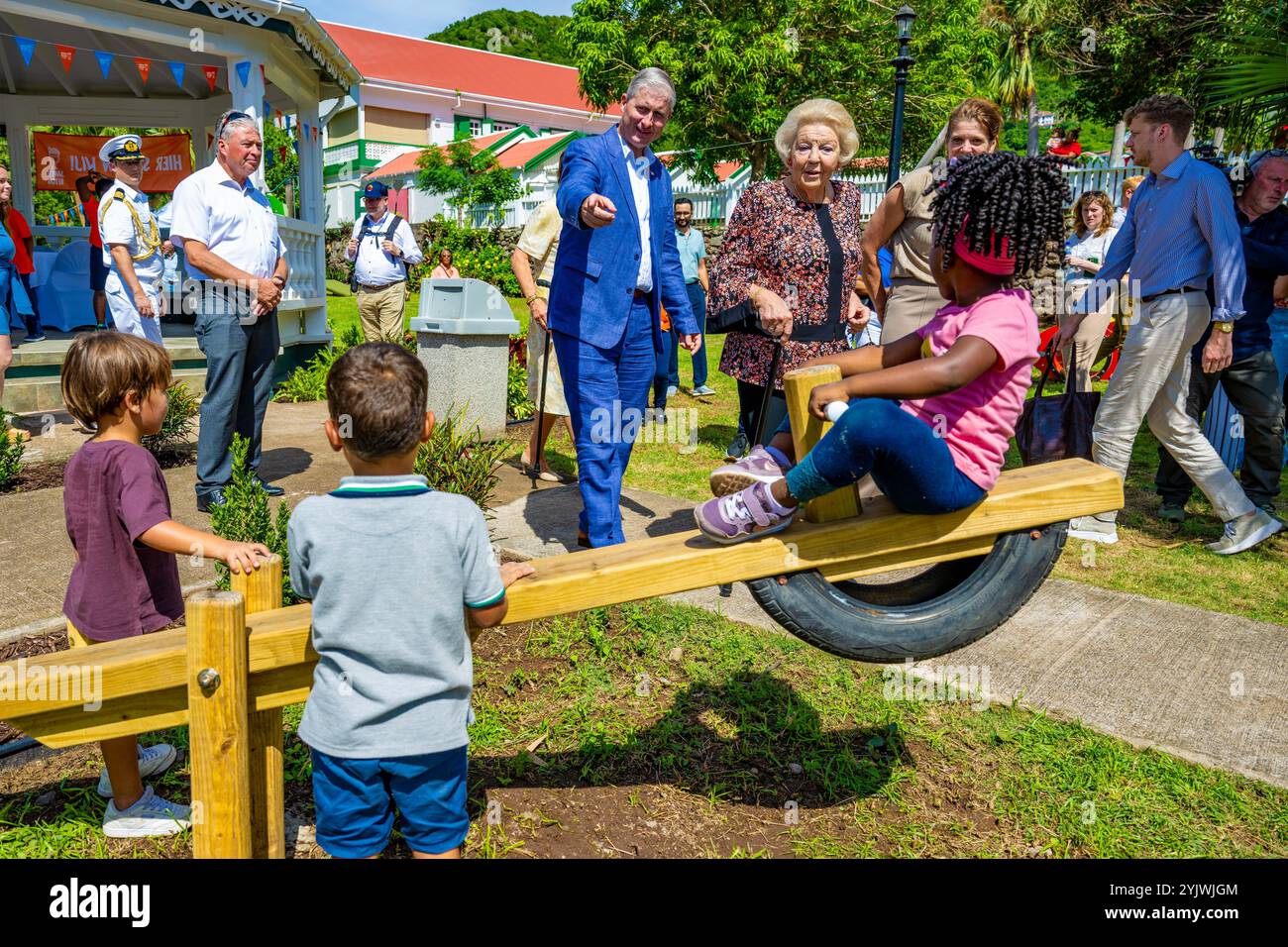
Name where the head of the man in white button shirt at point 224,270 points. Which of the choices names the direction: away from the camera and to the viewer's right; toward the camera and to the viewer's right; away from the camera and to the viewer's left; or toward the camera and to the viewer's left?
toward the camera and to the viewer's right

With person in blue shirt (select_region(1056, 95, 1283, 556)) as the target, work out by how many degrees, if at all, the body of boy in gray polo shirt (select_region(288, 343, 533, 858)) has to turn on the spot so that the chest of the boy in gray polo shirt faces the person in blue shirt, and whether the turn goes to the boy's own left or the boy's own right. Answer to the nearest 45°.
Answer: approximately 45° to the boy's own right

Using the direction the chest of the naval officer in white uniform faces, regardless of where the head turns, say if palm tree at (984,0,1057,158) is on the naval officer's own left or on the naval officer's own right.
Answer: on the naval officer's own left

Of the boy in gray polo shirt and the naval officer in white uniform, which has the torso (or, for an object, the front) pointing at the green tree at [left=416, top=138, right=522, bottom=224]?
the boy in gray polo shirt

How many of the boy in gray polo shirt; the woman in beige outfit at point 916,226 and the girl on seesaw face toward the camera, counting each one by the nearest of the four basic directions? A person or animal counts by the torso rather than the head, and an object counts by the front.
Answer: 1

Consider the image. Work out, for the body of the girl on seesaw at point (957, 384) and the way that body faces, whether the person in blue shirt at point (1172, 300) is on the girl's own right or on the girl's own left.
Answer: on the girl's own right

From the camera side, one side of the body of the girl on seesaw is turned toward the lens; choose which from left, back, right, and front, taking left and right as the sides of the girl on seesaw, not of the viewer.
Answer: left

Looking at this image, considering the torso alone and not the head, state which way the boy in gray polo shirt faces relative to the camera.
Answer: away from the camera

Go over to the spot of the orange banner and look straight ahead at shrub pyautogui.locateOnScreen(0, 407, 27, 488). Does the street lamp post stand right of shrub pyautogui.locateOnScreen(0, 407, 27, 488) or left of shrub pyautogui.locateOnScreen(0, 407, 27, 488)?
left

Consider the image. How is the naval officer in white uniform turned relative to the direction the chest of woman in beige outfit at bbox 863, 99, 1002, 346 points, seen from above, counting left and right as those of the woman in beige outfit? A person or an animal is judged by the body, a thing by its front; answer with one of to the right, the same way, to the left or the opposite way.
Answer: to the left

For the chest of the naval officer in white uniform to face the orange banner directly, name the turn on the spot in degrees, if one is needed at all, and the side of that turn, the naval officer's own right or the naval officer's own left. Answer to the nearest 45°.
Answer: approximately 135° to the naval officer's own left

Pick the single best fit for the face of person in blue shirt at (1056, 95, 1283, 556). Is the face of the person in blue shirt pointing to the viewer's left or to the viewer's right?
to the viewer's left

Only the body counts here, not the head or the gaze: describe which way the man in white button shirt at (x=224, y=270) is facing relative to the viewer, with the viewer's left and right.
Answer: facing the viewer and to the right of the viewer

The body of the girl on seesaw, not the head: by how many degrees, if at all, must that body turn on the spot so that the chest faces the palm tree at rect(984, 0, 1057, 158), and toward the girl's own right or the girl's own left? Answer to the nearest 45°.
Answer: approximately 90° to the girl's own right

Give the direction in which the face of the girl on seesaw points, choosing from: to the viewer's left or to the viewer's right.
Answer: to the viewer's left
